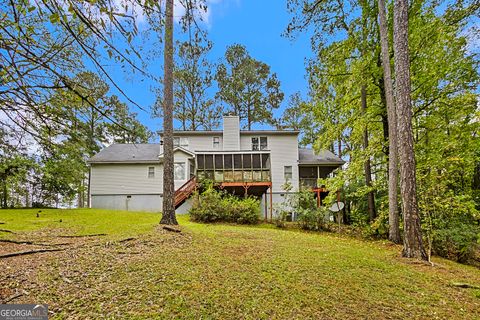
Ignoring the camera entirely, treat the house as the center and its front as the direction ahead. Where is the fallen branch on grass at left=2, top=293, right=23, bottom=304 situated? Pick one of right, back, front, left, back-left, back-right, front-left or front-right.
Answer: back

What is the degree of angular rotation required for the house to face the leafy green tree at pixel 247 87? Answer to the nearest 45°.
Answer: approximately 45° to its right

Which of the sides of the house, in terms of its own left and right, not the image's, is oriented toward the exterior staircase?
back

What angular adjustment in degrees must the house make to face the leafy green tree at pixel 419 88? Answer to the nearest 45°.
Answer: approximately 135° to its right

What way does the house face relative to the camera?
away from the camera

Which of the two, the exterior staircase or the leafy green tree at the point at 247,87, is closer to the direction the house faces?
the leafy green tree
